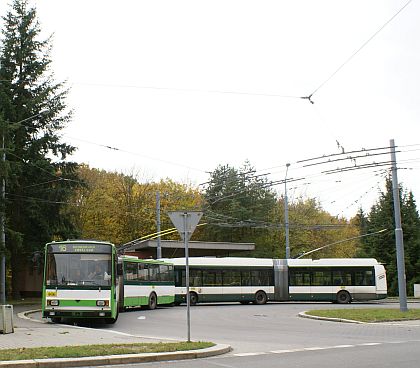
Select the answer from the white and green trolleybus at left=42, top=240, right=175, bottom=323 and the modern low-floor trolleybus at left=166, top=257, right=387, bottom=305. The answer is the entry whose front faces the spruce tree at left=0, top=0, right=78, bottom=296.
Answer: the modern low-floor trolleybus

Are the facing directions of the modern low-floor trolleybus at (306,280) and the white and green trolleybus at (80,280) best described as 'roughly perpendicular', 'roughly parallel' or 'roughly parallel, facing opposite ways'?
roughly perpendicular

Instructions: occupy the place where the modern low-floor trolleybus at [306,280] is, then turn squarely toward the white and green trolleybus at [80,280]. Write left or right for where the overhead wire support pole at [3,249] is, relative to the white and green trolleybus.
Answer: right

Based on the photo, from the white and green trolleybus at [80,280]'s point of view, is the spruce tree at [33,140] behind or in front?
behind

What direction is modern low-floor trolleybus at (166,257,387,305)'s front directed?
to the viewer's left

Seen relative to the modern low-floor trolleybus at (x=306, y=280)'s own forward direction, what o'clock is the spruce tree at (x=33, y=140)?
The spruce tree is roughly at 12 o'clock from the modern low-floor trolleybus.

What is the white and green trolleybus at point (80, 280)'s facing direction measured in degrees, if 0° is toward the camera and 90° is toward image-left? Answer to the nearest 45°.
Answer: approximately 0°

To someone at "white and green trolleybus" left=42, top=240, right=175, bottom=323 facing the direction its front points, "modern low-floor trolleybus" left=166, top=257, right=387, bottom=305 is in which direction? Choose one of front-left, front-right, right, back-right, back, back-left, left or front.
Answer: back-left
